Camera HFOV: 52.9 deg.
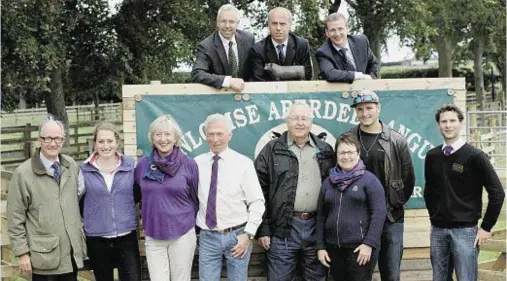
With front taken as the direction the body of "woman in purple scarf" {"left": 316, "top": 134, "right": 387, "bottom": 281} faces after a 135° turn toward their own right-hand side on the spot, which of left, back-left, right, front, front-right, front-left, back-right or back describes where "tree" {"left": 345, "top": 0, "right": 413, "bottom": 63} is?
front

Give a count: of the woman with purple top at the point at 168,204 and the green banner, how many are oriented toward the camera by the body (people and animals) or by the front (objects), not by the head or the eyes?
2

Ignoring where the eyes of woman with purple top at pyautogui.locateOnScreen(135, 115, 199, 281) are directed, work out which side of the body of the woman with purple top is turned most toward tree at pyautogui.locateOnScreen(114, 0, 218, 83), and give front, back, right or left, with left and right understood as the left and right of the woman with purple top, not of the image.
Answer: back

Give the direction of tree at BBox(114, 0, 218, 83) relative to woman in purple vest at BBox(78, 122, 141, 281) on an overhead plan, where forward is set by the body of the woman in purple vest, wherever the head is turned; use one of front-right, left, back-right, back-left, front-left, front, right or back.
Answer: back

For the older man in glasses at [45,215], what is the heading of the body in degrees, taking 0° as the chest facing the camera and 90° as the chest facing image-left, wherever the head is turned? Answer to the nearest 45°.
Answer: approximately 315°

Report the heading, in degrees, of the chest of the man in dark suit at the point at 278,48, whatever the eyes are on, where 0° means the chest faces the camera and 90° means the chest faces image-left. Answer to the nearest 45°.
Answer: approximately 0°

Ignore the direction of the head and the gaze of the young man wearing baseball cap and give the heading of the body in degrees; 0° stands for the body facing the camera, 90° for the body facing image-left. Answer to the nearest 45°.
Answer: approximately 45°

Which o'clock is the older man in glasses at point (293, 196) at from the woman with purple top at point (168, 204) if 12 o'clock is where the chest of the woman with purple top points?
The older man in glasses is roughly at 9 o'clock from the woman with purple top.
